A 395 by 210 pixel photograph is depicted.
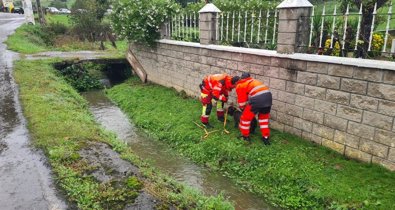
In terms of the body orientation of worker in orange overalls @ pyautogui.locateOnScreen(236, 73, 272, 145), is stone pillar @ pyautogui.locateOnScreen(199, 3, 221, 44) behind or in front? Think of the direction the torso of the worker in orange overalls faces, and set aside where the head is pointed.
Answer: in front

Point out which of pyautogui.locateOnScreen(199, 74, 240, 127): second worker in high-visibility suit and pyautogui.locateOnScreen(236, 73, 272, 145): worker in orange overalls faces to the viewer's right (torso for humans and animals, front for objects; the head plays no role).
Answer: the second worker in high-visibility suit

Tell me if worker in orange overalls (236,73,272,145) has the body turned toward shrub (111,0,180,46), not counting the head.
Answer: yes

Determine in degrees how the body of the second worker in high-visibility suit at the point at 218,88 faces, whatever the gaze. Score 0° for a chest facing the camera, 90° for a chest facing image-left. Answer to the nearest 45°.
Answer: approximately 270°

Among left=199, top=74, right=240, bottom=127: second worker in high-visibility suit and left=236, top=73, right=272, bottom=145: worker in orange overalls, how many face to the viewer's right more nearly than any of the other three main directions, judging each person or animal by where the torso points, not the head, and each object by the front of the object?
1

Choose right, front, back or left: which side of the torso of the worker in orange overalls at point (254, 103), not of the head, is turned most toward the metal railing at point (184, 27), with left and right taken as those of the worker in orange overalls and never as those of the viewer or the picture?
front

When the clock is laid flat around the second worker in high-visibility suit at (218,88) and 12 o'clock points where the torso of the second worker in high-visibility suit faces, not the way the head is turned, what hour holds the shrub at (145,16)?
The shrub is roughly at 8 o'clock from the second worker in high-visibility suit.

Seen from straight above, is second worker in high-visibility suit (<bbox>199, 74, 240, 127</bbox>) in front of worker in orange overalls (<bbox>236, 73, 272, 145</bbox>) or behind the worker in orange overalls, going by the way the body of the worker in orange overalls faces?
in front

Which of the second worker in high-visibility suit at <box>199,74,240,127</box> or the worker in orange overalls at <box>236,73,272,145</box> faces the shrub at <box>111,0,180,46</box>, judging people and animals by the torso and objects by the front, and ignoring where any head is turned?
the worker in orange overalls

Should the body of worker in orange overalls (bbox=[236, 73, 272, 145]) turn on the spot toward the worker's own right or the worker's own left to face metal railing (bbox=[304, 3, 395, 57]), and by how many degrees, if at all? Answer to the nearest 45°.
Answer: approximately 135° to the worker's own right

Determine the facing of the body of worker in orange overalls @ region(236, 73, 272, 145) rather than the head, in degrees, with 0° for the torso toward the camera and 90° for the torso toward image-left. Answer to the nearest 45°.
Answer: approximately 135°

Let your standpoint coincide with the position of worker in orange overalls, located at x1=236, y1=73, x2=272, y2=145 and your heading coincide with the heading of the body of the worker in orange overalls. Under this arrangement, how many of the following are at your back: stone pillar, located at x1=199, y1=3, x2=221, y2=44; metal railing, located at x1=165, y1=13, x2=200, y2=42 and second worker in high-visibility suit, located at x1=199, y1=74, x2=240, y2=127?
0
